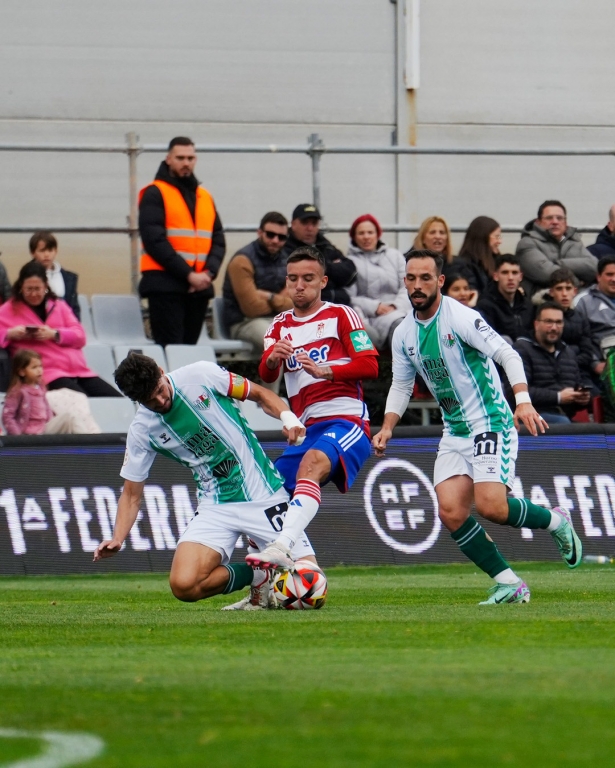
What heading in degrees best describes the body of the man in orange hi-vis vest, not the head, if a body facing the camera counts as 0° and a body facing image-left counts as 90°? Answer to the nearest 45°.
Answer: approximately 315°

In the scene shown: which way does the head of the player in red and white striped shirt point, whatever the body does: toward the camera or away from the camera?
toward the camera

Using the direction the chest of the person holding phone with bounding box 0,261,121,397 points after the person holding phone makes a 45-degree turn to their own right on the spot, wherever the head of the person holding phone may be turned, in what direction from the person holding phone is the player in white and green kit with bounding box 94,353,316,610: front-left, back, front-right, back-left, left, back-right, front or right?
front-left

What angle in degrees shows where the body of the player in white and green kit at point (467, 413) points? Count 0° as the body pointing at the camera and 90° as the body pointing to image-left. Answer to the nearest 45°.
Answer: approximately 45°

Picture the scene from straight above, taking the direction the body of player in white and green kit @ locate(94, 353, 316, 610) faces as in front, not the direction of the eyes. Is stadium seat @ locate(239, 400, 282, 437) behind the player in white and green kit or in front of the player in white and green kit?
behind

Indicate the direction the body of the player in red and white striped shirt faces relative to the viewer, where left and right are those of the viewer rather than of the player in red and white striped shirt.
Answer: facing the viewer and to the left of the viewer

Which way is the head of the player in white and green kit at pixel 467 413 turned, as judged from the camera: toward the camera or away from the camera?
toward the camera

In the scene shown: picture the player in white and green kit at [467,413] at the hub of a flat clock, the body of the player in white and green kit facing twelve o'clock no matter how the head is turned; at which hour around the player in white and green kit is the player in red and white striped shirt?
The player in red and white striped shirt is roughly at 2 o'clock from the player in white and green kit.

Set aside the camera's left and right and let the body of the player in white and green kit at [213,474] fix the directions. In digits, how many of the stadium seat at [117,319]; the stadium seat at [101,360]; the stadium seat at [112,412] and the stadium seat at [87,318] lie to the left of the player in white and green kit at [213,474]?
0

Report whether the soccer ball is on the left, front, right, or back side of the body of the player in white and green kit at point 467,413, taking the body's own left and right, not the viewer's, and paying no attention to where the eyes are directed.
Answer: front

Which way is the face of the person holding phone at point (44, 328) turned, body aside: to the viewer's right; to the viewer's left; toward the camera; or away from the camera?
toward the camera

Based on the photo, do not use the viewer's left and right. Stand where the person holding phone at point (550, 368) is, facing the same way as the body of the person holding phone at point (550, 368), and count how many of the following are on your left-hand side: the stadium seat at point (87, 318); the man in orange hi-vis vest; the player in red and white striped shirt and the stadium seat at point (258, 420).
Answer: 0

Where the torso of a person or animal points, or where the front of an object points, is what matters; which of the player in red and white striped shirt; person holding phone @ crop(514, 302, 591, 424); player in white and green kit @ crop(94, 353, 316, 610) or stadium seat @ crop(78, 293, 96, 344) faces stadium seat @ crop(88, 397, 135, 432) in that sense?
stadium seat @ crop(78, 293, 96, 344)

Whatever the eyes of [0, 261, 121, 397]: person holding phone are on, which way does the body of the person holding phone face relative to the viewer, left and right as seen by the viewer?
facing the viewer
